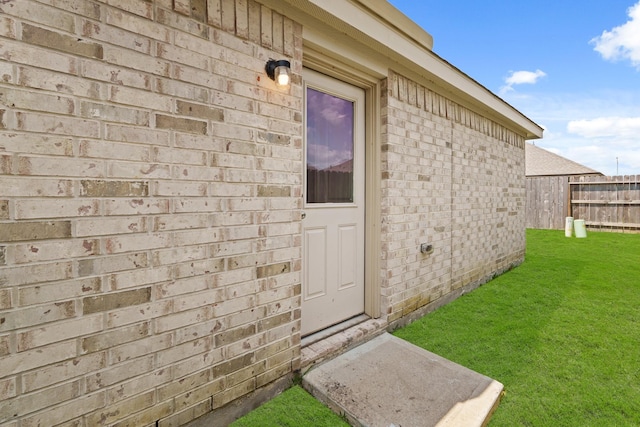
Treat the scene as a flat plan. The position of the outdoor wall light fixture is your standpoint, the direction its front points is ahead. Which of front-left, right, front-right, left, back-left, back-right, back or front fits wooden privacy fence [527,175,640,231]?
left

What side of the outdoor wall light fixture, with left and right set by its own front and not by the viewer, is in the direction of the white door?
left

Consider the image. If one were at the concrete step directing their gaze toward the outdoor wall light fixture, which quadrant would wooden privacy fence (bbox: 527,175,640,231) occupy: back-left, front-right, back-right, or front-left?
back-right

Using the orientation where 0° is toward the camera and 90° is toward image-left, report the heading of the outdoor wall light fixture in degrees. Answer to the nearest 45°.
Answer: approximately 315°
